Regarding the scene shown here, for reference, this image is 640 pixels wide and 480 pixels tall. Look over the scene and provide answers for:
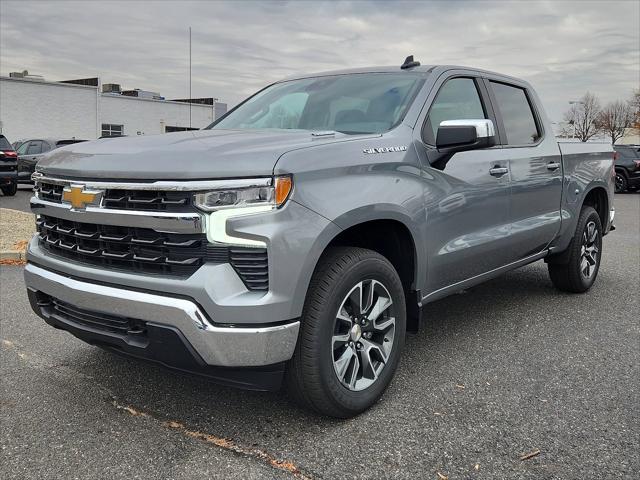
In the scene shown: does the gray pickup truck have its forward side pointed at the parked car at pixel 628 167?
no

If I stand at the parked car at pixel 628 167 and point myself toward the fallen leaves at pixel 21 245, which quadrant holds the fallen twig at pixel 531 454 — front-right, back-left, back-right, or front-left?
front-left

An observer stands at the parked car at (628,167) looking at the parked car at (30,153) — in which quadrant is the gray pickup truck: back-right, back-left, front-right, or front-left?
front-left

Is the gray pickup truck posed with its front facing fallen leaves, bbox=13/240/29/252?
no

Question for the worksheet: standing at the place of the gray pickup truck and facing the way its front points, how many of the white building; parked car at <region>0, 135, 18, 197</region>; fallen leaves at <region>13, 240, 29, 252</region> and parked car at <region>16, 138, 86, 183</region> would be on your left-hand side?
0

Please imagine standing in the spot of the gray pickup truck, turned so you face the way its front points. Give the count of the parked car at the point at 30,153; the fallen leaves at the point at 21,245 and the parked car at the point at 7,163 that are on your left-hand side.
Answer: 0

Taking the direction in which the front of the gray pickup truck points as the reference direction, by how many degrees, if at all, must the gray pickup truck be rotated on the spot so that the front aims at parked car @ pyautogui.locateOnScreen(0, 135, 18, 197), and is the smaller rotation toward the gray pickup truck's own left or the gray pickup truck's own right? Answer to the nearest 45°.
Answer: approximately 90° to the gray pickup truck's own right

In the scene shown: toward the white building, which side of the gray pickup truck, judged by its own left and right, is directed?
right

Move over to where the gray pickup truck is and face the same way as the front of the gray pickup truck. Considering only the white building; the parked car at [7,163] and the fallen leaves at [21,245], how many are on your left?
0

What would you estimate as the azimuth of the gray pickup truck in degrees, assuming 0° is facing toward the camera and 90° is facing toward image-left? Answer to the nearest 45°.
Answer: approximately 45°

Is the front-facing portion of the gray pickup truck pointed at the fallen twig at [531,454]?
no
